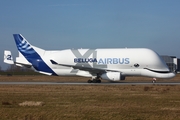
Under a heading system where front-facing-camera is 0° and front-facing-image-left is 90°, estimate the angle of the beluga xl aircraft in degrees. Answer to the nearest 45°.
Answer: approximately 270°
